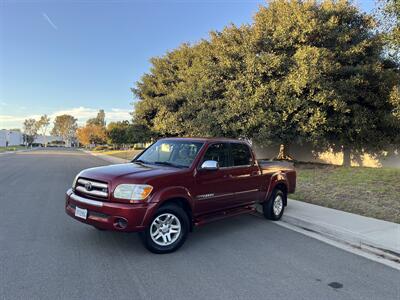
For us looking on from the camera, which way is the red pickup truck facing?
facing the viewer and to the left of the viewer
